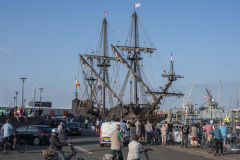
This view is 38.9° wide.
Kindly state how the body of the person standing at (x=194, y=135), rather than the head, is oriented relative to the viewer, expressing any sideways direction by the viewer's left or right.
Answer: facing away from the viewer

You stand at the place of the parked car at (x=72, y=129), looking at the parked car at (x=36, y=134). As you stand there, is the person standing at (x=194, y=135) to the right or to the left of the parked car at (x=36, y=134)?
left

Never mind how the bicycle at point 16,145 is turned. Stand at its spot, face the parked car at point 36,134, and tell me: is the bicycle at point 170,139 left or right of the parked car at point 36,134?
right

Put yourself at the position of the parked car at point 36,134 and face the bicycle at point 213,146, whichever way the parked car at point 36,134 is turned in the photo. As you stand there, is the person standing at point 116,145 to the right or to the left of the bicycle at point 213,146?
right

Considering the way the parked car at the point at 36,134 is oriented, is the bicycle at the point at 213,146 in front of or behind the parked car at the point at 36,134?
behind

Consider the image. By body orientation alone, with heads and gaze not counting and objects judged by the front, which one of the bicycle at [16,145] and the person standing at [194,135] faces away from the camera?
the person standing

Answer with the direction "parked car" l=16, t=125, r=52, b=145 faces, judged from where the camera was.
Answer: facing away from the viewer and to the left of the viewer

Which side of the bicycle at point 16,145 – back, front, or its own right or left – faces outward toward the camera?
right
